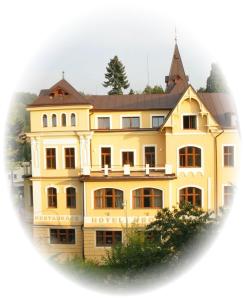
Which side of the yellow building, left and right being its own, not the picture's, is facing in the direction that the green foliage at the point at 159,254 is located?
front

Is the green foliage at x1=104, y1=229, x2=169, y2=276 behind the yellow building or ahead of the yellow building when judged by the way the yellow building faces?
ahead

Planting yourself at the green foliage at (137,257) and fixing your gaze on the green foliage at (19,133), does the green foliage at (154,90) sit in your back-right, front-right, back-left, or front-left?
front-right

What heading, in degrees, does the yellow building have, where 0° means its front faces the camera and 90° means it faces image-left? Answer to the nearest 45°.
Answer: approximately 0°

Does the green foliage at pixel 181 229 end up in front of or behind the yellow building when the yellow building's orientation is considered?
in front

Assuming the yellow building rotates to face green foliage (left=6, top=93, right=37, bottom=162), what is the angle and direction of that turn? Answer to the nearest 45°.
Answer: approximately 90° to its right
